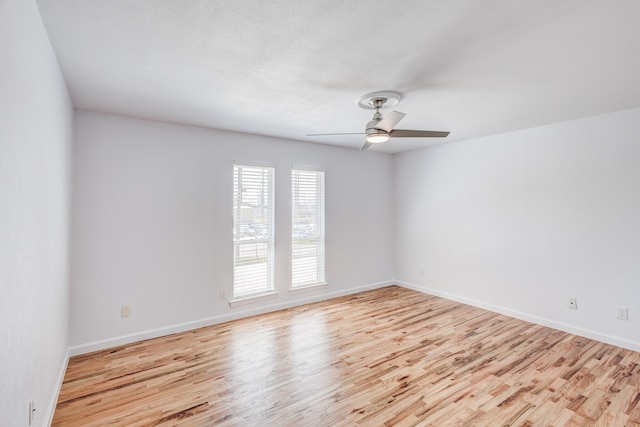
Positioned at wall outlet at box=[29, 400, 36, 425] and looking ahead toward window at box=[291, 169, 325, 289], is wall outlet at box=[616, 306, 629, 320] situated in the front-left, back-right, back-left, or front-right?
front-right

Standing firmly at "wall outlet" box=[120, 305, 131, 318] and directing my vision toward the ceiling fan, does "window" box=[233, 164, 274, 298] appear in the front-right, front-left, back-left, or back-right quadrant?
front-left

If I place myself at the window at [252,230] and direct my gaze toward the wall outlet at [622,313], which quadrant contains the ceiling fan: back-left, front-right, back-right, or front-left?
front-right

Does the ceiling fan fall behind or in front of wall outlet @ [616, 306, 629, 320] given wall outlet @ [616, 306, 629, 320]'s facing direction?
in front

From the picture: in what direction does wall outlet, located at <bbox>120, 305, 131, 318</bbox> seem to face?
toward the camera

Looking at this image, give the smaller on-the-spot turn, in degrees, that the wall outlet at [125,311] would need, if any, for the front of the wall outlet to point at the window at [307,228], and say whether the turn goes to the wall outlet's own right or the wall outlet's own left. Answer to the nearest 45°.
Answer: approximately 90° to the wall outlet's own left

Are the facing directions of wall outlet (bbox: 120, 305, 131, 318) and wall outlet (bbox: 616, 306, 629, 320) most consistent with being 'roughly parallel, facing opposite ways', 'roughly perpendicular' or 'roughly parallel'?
roughly perpendicular

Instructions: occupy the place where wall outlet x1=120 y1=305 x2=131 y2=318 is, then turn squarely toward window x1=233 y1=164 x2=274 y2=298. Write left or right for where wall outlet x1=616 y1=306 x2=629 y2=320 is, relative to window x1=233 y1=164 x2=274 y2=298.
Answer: right

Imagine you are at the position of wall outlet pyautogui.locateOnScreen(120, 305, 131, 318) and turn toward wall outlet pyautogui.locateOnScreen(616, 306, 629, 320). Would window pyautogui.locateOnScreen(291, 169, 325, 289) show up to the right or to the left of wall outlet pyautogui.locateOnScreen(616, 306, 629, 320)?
left

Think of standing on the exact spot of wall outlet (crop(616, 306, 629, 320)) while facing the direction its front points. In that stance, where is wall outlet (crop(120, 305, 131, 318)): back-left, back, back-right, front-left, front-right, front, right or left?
front-right

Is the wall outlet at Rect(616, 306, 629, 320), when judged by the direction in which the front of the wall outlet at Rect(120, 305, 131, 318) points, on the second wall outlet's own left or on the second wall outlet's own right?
on the second wall outlet's own left

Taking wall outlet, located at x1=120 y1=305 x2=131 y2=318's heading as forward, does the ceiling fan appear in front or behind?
in front

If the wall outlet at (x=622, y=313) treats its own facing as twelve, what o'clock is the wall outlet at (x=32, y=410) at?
the wall outlet at (x=32, y=410) is roughly at 1 o'clock from the wall outlet at (x=622, y=313).

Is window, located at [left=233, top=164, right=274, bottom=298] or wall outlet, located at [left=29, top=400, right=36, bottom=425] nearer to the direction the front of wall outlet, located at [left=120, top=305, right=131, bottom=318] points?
the wall outlet
